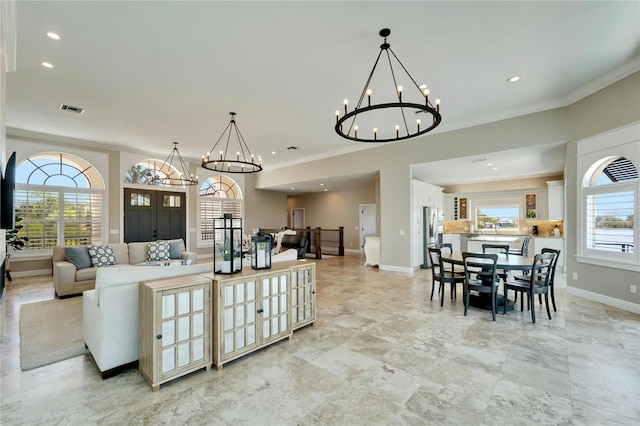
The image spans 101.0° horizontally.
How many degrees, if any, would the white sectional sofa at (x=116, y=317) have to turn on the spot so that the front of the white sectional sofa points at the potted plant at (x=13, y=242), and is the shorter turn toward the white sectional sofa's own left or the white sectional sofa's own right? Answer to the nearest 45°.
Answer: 0° — it already faces it

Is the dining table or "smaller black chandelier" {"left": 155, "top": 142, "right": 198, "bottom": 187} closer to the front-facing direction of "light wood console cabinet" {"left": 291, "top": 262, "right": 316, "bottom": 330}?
the dining table

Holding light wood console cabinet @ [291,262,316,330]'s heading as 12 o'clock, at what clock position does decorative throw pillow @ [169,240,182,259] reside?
The decorative throw pillow is roughly at 6 o'clock from the light wood console cabinet.

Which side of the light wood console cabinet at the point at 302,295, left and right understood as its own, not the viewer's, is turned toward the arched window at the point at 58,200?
back

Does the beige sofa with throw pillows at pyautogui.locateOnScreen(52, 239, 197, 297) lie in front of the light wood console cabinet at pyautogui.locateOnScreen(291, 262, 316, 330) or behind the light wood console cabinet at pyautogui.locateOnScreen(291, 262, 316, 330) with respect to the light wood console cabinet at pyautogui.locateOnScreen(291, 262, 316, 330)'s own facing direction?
behind

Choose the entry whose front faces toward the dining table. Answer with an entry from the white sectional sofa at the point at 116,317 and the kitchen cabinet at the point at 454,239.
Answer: the kitchen cabinet

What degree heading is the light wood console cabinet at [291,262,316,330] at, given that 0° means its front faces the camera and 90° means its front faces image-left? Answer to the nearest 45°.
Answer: approximately 315°

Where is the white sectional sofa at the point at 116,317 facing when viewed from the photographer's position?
facing away from the viewer and to the left of the viewer

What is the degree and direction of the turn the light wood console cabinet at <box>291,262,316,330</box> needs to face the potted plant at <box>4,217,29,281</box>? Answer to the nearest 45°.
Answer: approximately 180°

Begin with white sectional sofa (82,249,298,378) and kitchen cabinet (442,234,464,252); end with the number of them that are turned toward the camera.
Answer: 1

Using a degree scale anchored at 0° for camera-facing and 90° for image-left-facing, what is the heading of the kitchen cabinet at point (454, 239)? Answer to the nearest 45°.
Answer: approximately 0°
